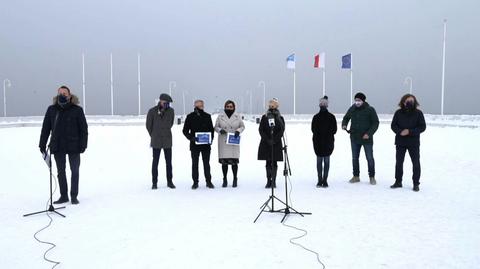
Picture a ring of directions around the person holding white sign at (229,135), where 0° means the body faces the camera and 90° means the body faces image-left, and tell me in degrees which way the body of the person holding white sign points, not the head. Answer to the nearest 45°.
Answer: approximately 0°

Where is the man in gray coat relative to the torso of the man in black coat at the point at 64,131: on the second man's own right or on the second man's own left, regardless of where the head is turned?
on the second man's own left

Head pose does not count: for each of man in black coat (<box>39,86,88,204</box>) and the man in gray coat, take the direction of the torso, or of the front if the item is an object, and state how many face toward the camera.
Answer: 2

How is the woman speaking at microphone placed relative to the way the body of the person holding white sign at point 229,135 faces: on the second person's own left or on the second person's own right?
on the second person's own left

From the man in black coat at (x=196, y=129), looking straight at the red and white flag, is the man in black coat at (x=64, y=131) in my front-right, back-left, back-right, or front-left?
back-left

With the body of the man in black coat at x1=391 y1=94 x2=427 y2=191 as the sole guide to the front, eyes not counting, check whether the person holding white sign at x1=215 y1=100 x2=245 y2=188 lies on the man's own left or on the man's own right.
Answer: on the man's own right

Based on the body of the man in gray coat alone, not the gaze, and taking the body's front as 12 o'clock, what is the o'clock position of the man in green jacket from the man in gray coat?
The man in green jacket is roughly at 9 o'clock from the man in gray coat.

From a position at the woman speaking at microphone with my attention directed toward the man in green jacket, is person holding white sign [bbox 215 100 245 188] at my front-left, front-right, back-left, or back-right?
back-left

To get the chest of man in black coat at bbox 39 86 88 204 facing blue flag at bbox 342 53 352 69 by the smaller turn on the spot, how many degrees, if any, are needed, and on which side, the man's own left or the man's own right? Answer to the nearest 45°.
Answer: approximately 135° to the man's own left

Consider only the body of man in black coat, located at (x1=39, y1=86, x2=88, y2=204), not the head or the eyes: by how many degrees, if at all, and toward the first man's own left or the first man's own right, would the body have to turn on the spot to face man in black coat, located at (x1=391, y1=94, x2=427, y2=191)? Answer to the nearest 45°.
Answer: approximately 90° to the first man's own left
